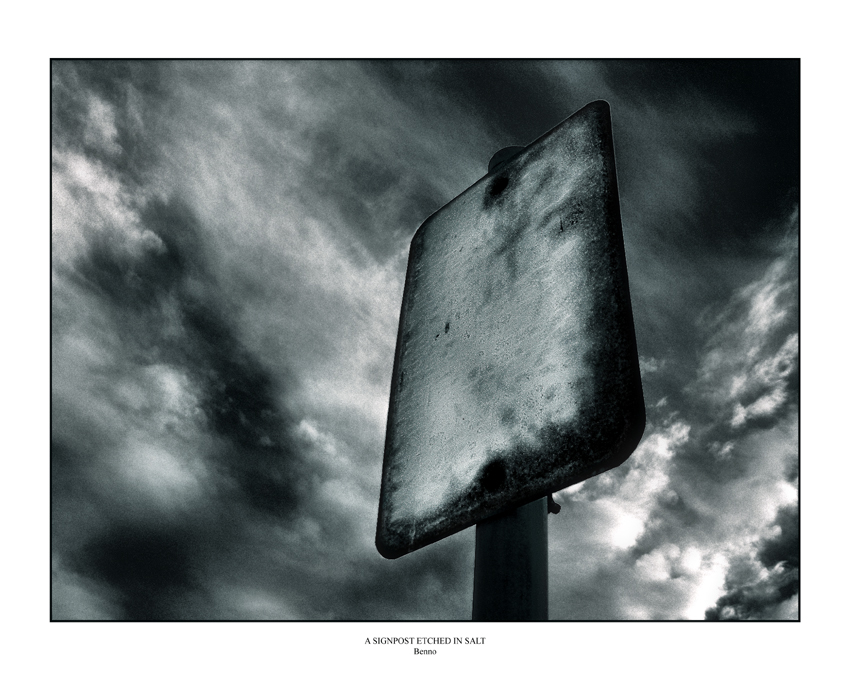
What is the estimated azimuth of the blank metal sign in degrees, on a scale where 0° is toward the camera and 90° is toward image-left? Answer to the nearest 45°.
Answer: approximately 45°
